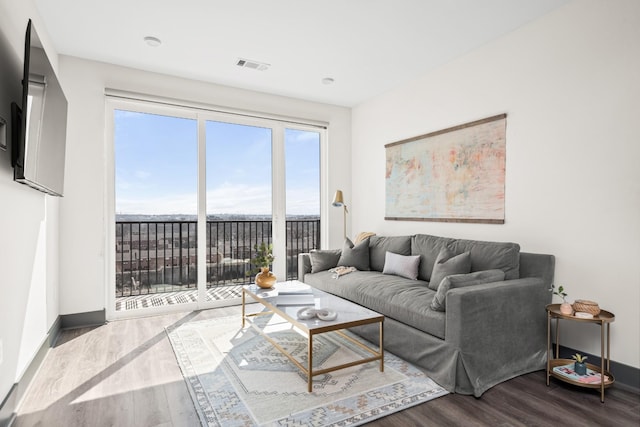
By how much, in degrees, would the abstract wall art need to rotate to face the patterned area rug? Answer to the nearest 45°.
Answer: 0° — it already faces it

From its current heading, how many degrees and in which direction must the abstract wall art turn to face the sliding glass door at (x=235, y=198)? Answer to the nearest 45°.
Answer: approximately 45° to its right

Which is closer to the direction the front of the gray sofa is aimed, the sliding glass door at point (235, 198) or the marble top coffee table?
the marble top coffee table

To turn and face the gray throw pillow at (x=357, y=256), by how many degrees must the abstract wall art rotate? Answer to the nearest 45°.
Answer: approximately 45° to its right
